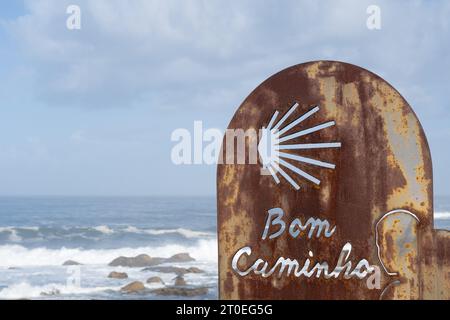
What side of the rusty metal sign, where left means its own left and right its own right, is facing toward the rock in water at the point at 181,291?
back

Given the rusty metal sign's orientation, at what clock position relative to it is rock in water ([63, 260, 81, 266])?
The rock in water is roughly at 5 o'clock from the rusty metal sign.

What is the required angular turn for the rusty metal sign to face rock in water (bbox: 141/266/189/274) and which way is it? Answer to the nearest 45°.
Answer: approximately 180°

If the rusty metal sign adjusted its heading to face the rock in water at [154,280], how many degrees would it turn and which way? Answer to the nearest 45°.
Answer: approximately 135° to its right

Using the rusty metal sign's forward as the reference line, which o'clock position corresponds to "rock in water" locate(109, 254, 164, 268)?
The rock in water is roughly at 5 o'clock from the rusty metal sign.

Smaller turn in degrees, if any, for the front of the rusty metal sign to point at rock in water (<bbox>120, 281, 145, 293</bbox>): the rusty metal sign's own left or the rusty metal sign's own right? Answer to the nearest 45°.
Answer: approximately 135° to the rusty metal sign's own right

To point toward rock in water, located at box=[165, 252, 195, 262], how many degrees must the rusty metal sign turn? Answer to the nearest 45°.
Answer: approximately 180°

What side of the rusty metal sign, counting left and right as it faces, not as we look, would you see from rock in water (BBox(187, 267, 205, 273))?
back

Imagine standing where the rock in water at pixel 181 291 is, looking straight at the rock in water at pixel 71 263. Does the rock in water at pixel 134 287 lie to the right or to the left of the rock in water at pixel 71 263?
left
